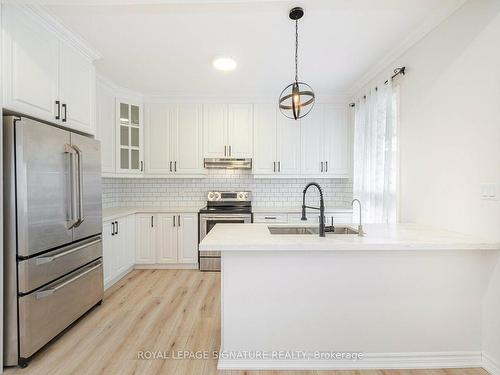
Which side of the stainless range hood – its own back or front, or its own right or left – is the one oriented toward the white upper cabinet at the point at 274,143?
left

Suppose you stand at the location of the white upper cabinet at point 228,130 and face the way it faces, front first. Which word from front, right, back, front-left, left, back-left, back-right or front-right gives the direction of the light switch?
front-left

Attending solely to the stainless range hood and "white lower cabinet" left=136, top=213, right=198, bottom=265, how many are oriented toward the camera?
2

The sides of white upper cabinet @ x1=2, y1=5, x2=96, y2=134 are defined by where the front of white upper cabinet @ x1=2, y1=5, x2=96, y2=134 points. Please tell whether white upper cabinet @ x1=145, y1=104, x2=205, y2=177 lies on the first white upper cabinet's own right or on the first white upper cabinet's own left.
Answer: on the first white upper cabinet's own left

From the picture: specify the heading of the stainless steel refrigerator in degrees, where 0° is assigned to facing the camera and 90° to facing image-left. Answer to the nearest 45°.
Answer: approximately 315°

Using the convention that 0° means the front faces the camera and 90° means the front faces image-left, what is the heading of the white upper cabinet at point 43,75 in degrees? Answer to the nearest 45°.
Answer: approximately 315°

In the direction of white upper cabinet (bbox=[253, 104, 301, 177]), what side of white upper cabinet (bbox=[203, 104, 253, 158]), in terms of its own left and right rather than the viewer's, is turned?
left

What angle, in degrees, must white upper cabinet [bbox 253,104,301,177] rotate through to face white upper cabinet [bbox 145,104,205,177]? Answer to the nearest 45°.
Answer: approximately 90° to its right

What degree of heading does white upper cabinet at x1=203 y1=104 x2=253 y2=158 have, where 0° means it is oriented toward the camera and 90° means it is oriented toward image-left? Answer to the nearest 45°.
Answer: approximately 0°

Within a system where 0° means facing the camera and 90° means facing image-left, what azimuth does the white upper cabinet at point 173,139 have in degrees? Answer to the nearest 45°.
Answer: approximately 0°

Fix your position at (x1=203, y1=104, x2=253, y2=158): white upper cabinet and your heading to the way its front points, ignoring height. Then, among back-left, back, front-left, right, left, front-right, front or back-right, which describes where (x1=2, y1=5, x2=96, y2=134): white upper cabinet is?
front-right
